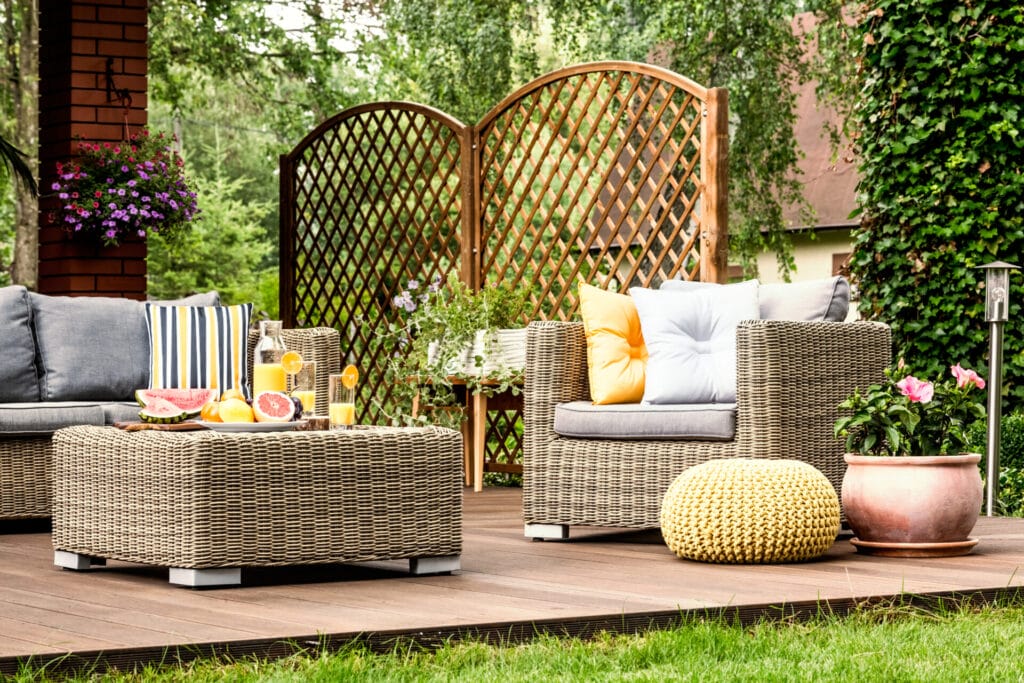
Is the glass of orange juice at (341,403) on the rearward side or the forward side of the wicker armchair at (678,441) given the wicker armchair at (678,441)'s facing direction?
on the forward side

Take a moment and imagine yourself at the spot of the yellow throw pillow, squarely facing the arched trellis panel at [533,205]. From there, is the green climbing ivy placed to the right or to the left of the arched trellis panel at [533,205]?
right

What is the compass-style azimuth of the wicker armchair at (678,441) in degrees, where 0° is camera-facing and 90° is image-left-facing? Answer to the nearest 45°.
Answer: approximately 45°

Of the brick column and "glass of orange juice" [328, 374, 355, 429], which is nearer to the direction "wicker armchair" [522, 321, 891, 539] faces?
the glass of orange juice

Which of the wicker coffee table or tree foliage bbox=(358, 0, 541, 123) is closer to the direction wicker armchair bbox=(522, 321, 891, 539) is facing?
the wicker coffee table

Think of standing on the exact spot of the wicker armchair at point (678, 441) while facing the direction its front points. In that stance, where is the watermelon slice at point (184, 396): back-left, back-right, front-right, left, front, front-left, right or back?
front-right

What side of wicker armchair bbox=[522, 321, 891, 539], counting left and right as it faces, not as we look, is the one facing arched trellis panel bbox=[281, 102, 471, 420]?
right

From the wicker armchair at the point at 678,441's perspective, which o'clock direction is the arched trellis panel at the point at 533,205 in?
The arched trellis panel is roughly at 4 o'clock from the wicker armchair.

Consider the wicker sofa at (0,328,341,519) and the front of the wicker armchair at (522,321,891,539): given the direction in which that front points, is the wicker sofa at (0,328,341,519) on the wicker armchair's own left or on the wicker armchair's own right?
on the wicker armchair's own right
